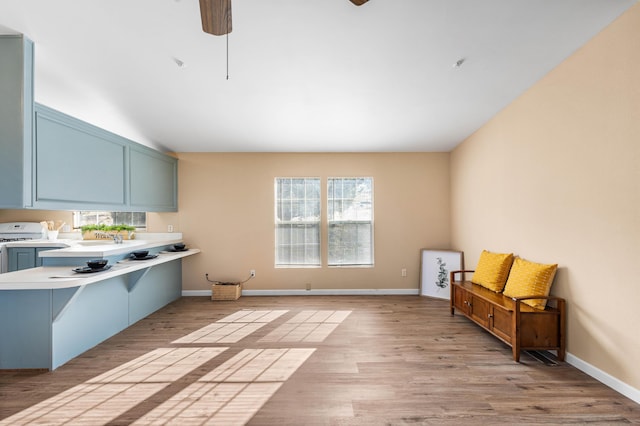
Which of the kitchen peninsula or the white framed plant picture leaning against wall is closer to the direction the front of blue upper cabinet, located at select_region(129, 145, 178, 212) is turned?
the white framed plant picture leaning against wall

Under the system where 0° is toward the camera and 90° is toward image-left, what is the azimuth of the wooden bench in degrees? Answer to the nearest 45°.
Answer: approximately 45°

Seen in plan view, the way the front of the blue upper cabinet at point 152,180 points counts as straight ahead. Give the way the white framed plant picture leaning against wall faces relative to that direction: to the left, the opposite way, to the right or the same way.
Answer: to the right

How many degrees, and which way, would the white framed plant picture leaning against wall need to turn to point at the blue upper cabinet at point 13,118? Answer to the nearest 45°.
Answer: approximately 45° to its right

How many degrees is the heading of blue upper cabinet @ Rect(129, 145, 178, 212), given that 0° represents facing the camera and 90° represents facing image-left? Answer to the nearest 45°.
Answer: approximately 315°

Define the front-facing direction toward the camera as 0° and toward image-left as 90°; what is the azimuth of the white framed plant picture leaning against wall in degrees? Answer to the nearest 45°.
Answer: approximately 0°

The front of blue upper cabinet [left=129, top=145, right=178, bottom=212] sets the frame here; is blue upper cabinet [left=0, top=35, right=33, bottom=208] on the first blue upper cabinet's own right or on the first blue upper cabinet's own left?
on the first blue upper cabinet's own right
